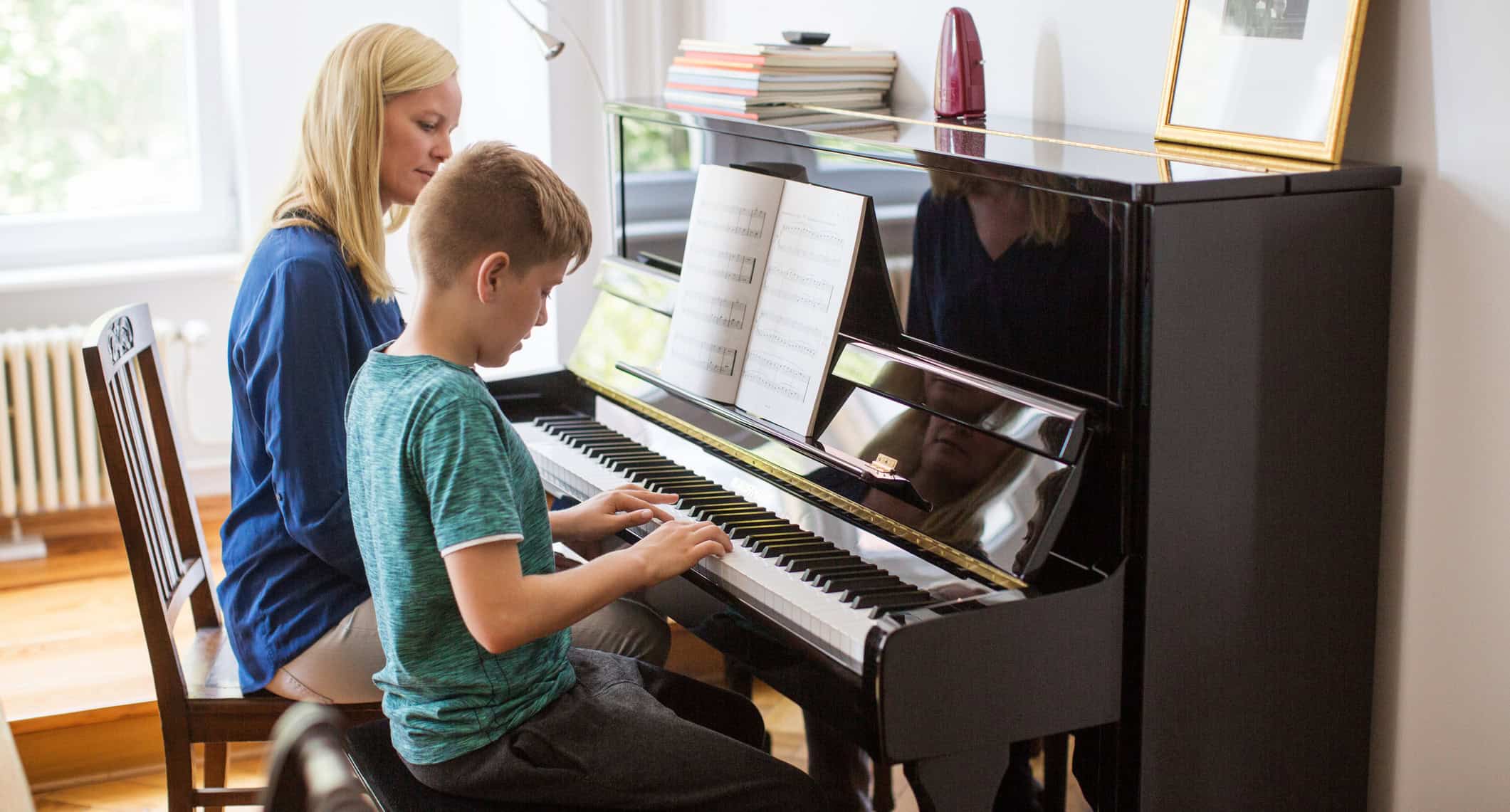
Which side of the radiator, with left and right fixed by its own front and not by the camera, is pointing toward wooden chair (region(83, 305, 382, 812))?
front

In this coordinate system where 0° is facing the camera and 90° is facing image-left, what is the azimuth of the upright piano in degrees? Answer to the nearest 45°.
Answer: approximately 45°

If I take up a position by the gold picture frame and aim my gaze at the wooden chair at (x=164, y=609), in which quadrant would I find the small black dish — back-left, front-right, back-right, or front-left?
front-right

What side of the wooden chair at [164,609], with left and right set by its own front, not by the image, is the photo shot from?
right

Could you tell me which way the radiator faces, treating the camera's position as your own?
facing the viewer

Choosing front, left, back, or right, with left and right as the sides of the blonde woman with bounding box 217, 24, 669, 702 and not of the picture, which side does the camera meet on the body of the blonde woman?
right

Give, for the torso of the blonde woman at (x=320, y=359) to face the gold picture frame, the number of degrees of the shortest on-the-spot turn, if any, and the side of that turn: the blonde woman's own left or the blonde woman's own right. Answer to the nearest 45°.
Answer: approximately 45° to the blonde woman's own right

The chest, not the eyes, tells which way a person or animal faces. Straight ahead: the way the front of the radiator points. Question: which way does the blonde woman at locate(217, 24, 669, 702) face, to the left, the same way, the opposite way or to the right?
to the left

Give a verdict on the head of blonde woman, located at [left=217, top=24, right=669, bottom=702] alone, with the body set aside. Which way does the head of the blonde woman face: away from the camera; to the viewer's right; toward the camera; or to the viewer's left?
to the viewer's right

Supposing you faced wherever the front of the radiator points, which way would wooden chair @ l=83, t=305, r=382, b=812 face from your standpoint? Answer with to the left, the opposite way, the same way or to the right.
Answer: to the left

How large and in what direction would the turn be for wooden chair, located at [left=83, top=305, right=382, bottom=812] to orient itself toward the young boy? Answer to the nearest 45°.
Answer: approximately 45° to its right

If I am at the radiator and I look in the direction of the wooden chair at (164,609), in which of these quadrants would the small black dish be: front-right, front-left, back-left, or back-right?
front-left
